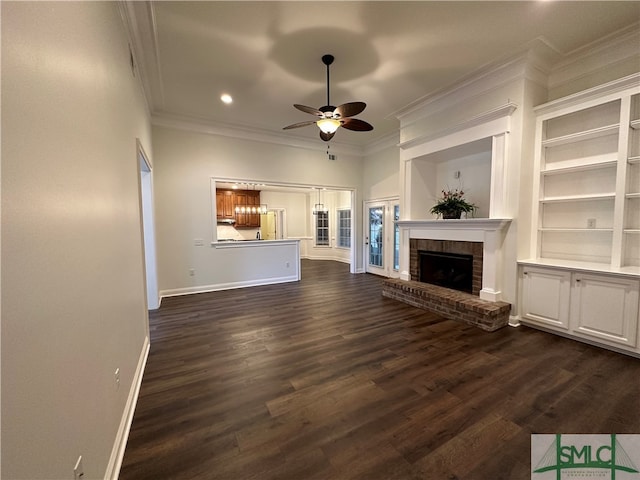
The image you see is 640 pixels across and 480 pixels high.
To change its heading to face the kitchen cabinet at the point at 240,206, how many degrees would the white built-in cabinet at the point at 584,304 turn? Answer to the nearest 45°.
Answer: approximately 45° to its right

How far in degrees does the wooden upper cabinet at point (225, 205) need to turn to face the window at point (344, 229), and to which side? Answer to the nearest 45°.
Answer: approximately 90° to its left

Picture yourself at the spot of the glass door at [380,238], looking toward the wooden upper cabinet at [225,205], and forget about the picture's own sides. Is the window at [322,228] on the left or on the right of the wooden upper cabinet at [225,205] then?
right

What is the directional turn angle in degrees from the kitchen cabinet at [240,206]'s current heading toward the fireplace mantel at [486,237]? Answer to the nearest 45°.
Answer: approximately 45° to its left

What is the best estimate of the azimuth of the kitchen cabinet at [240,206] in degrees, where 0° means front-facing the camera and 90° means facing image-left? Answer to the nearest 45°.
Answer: approximately 0°

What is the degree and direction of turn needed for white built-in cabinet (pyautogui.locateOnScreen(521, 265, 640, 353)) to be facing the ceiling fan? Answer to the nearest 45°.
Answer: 0° — it already faces it
